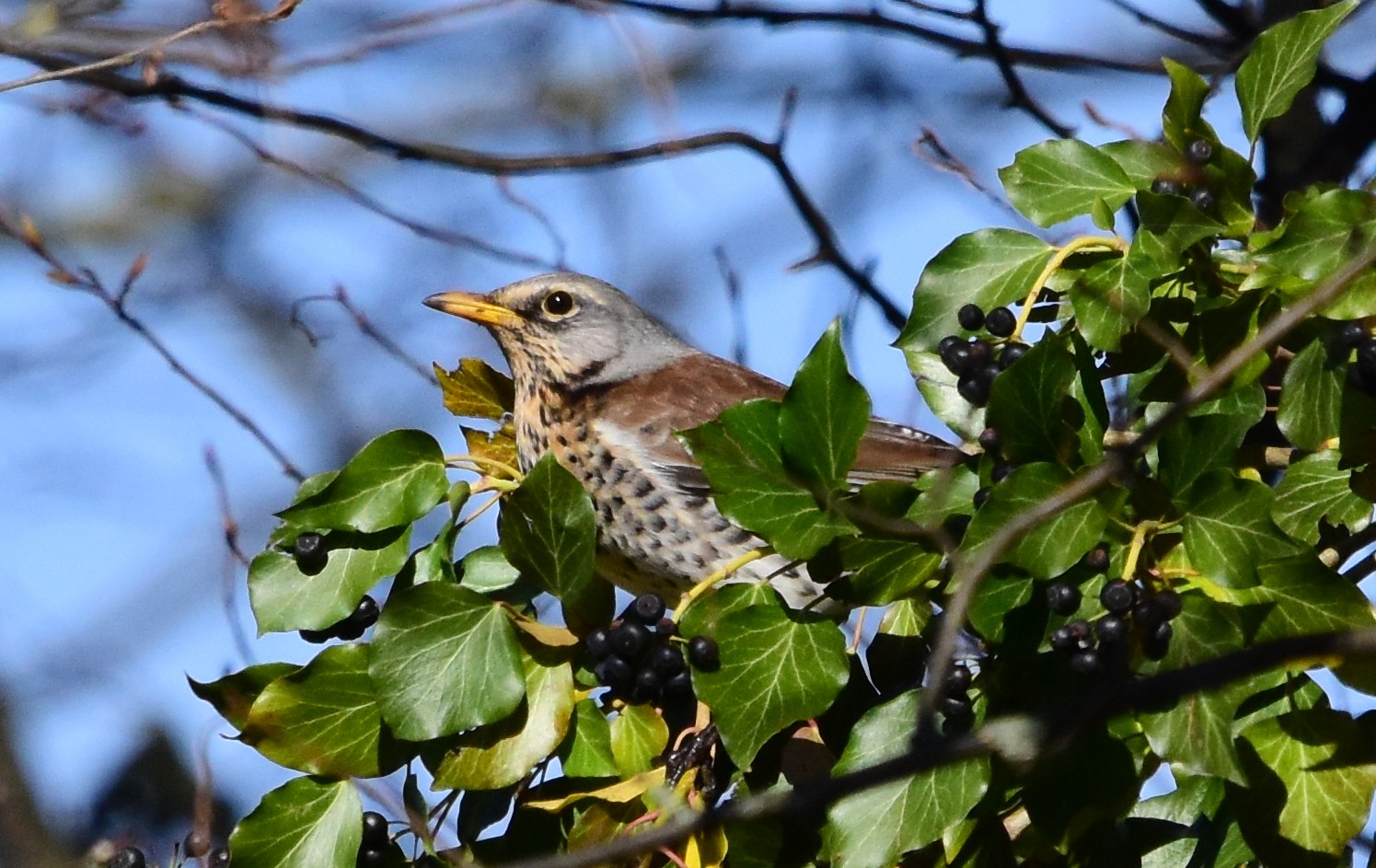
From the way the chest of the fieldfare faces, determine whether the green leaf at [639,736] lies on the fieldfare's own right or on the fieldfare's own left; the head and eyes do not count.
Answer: on the fieldfare's own left

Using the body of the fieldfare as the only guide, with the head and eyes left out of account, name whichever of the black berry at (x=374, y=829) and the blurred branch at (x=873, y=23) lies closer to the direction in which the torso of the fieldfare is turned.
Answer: the black berry

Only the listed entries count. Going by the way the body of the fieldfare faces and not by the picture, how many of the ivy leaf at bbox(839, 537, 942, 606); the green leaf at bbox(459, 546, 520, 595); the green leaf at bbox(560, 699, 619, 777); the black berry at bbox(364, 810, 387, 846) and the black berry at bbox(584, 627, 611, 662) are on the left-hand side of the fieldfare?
5

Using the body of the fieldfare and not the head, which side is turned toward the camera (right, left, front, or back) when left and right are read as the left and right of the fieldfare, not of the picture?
left

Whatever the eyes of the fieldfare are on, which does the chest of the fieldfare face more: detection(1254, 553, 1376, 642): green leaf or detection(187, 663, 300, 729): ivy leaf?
the ivy leaf

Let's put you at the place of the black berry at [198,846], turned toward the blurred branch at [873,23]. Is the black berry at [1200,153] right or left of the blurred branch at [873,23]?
right

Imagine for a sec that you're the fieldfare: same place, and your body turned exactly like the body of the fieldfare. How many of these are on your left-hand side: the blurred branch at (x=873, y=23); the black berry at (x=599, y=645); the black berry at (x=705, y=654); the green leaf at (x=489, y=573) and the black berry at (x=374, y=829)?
4

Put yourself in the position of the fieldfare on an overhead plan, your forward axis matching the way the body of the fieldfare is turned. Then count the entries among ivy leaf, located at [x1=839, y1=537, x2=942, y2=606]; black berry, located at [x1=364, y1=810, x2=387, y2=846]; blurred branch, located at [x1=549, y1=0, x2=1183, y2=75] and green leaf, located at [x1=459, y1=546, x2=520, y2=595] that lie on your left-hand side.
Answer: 3

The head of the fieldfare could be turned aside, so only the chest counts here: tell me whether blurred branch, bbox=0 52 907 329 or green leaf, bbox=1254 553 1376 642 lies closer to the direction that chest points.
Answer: the blurred branch

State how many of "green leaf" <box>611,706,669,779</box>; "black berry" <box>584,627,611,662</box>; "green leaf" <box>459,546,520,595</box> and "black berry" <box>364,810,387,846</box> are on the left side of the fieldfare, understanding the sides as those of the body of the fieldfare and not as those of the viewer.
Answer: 4

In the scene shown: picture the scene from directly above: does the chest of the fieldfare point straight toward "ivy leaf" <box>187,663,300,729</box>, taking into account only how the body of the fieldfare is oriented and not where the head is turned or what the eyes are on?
yes

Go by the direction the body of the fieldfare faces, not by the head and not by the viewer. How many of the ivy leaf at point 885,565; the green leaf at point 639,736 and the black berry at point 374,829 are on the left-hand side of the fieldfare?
3

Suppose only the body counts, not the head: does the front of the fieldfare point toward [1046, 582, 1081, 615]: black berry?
no

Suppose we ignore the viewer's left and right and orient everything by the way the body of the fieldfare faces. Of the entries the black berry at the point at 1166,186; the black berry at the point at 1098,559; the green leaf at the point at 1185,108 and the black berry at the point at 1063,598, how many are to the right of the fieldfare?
0
